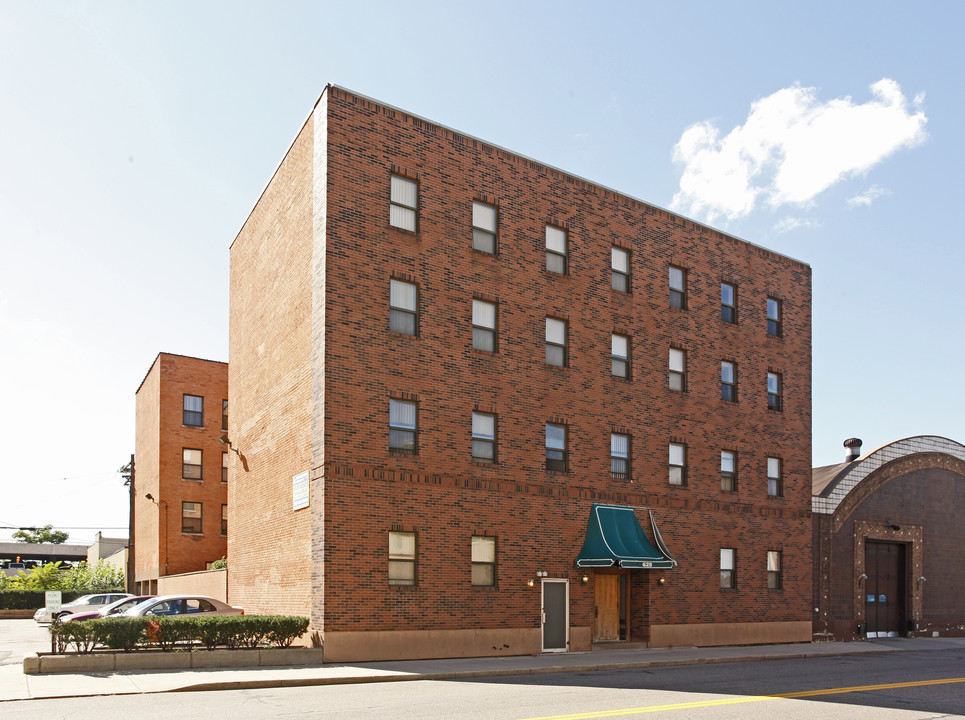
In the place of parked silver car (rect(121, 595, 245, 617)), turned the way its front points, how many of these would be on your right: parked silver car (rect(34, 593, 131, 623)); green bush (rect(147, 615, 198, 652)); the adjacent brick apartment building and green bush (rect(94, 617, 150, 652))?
2

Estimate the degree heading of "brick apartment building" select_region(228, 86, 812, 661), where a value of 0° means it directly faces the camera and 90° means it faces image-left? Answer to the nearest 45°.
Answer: approximately 315°
